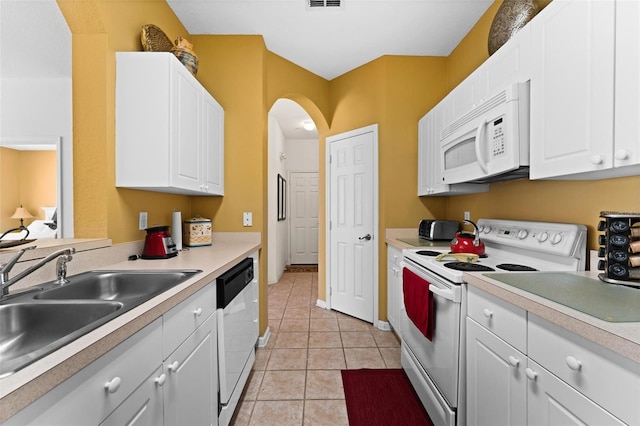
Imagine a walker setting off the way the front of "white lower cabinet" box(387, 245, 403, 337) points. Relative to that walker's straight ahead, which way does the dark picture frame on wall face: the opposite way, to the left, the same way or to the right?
the opposite way

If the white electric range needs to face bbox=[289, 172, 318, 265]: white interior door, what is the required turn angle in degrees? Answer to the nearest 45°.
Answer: approximately 90° to its right

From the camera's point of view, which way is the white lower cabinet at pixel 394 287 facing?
to the viewer's left

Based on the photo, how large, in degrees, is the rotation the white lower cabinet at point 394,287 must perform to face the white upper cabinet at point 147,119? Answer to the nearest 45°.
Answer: approximately 45° to its left

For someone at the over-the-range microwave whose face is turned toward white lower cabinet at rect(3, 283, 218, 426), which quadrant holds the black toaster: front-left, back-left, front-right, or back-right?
back-right

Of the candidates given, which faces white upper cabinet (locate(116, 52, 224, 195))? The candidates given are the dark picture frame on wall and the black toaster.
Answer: the black toaster

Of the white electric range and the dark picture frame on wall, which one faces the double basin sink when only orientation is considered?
the white electric range

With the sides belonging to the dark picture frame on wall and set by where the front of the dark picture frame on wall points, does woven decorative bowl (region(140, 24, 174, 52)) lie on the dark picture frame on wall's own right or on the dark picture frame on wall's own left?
on the dark picture frame on wall's own right

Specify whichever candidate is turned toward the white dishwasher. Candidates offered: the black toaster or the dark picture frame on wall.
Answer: the black toaster

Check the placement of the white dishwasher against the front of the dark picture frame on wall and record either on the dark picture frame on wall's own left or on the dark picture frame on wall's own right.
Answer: on the dark picture frame on wall's own right

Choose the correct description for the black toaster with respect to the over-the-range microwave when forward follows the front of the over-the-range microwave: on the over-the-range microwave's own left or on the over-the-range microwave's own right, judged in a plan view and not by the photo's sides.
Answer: on the over-the-range microwave's own right

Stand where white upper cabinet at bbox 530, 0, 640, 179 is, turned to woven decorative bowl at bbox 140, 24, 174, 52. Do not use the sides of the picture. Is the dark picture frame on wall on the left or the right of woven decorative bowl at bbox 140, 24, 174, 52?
right

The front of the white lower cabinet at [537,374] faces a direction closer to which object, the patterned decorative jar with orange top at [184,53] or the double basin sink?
the double basin sink
